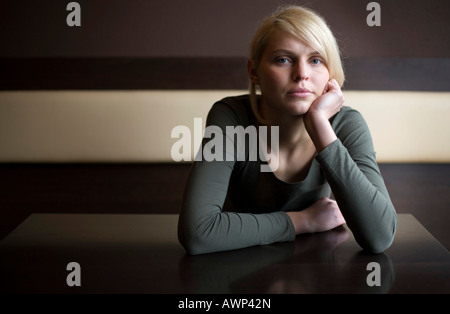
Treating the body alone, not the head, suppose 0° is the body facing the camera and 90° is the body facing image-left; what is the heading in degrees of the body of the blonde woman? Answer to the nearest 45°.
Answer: approximately 0°
